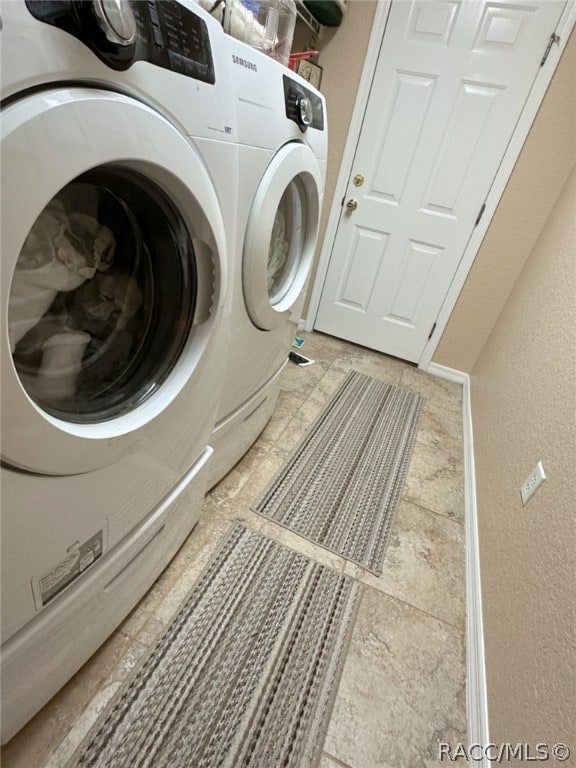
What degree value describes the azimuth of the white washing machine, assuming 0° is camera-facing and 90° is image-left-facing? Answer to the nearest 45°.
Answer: approximately 315°

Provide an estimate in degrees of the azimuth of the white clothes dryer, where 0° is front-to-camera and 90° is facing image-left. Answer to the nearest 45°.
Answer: approximately 315°

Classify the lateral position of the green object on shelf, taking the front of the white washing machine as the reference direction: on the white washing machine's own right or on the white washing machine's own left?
on the white washing machine's own left

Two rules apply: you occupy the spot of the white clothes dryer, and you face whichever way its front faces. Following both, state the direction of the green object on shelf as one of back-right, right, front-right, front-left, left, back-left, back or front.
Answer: back-left

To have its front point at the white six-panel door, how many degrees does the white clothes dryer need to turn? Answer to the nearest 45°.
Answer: approximately 90° to its left

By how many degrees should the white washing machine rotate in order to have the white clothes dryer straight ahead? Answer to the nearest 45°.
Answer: approximately 90° to its left

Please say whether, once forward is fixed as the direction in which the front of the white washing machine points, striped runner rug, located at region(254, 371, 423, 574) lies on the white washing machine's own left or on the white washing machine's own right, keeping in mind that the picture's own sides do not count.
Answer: on the white washing machine's own left
